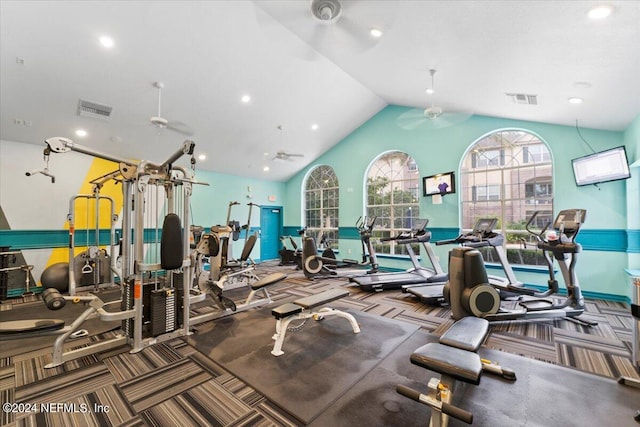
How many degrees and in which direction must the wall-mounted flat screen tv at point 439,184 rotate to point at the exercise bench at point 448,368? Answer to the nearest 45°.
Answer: approximately 45° to its left

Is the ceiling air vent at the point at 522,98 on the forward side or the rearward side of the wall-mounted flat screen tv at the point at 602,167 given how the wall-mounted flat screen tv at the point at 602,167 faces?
on the forward side

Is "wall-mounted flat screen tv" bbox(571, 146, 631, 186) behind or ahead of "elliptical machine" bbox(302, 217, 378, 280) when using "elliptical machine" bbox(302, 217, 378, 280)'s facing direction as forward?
ahead

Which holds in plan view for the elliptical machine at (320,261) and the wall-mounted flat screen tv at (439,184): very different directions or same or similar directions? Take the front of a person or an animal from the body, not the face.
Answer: very different directions

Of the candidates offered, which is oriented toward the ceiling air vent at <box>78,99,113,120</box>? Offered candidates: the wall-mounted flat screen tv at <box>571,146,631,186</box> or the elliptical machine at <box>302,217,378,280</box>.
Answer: the wall-mounted flat screen tv

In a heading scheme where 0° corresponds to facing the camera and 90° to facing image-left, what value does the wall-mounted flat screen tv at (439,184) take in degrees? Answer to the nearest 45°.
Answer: approximately 45°

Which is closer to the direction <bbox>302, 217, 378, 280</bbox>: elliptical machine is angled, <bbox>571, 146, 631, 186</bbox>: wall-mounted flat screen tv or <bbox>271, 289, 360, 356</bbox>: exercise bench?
the wall-mounted flat screen tv

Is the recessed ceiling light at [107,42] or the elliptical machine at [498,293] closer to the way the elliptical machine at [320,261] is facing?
the elliptical machine

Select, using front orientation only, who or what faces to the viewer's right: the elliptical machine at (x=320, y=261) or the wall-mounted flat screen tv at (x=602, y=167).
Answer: the elliptical machine

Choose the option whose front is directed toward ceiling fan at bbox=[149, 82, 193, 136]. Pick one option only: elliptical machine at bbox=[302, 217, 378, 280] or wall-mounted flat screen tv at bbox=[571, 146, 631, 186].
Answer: the wall-mounted flat screen tv

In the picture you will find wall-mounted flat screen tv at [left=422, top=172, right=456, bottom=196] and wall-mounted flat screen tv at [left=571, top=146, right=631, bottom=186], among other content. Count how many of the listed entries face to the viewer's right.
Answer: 0

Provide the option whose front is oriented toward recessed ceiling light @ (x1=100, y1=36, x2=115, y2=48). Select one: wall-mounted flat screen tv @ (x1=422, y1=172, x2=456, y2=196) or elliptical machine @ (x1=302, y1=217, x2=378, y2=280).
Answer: the wall-mounted flat screen tv
